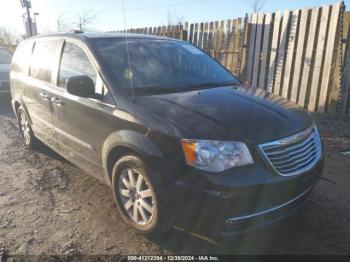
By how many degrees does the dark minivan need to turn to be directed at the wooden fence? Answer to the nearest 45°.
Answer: approximately 90° to its left

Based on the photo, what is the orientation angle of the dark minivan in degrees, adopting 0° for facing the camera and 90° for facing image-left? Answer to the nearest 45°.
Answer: approximately 315°
